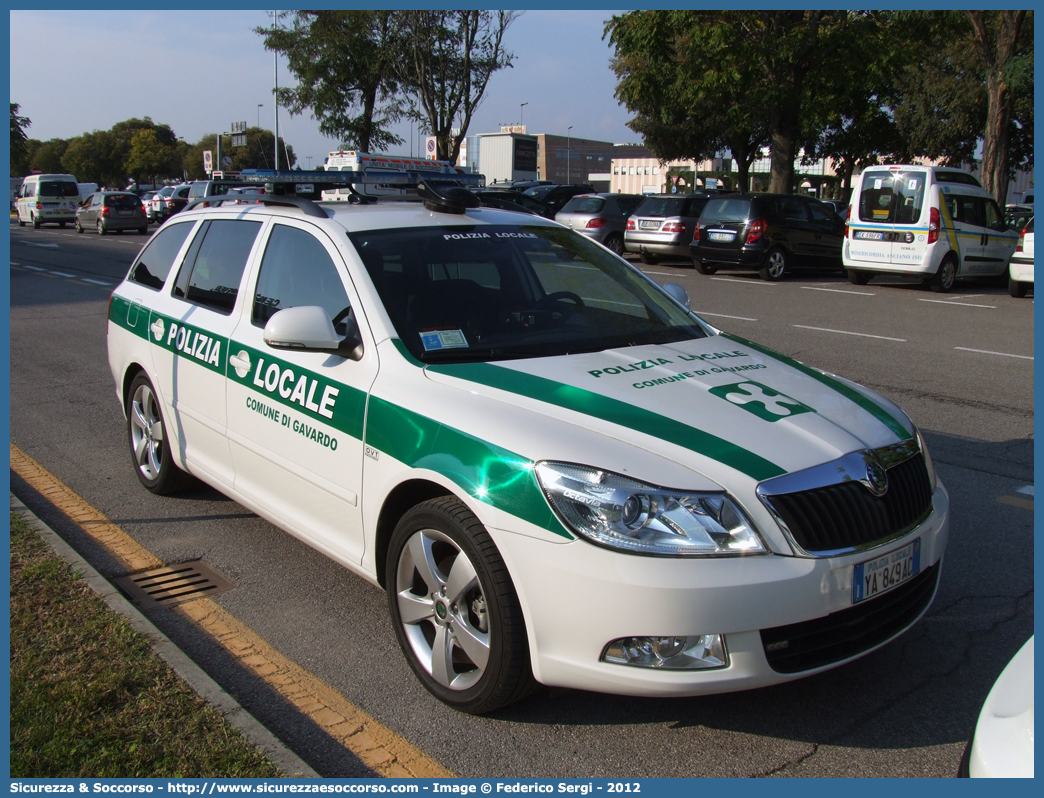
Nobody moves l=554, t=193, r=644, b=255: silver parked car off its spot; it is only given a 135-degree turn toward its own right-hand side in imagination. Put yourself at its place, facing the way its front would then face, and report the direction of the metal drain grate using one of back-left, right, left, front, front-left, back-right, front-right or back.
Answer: front

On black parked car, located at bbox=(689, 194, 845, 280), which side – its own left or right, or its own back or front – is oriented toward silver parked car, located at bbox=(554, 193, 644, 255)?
left

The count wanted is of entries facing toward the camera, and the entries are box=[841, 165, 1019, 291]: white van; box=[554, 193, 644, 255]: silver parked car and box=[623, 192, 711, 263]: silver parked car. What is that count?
0

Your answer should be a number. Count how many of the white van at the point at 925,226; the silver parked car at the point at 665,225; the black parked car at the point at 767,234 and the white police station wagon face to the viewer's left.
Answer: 0

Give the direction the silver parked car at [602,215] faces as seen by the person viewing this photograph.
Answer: facing away from the viewer and to the right of the viewer

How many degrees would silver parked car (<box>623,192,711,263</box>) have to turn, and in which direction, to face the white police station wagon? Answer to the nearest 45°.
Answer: approximately 135° to its right

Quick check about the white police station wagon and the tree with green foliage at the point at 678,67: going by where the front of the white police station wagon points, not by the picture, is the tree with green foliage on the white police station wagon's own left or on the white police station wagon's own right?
on the white police station wagon's own left

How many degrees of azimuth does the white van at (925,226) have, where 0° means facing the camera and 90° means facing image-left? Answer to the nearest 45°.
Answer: approximately 225°

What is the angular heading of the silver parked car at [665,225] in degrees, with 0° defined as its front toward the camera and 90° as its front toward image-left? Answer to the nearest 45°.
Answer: approximately 225°

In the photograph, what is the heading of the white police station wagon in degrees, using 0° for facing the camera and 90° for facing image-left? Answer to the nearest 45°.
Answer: approximately 315°

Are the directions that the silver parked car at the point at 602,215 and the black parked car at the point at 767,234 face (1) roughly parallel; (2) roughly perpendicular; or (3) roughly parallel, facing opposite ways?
roughly parallel

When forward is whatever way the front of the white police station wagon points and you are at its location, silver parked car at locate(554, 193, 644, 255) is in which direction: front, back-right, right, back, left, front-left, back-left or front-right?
back-left

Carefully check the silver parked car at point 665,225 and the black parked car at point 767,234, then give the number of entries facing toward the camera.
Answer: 0

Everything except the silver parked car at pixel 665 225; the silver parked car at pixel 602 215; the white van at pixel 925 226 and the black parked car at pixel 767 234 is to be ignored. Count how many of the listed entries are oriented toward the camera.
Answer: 0

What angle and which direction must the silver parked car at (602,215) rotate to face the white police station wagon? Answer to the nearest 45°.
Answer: approximately 135° to its right

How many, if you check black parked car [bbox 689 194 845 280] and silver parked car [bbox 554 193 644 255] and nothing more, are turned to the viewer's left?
0

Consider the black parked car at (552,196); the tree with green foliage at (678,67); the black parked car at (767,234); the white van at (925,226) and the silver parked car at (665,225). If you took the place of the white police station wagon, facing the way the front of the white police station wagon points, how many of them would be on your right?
0

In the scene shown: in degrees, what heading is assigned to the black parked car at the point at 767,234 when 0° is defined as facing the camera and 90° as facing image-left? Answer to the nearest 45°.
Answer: approximately 225°
